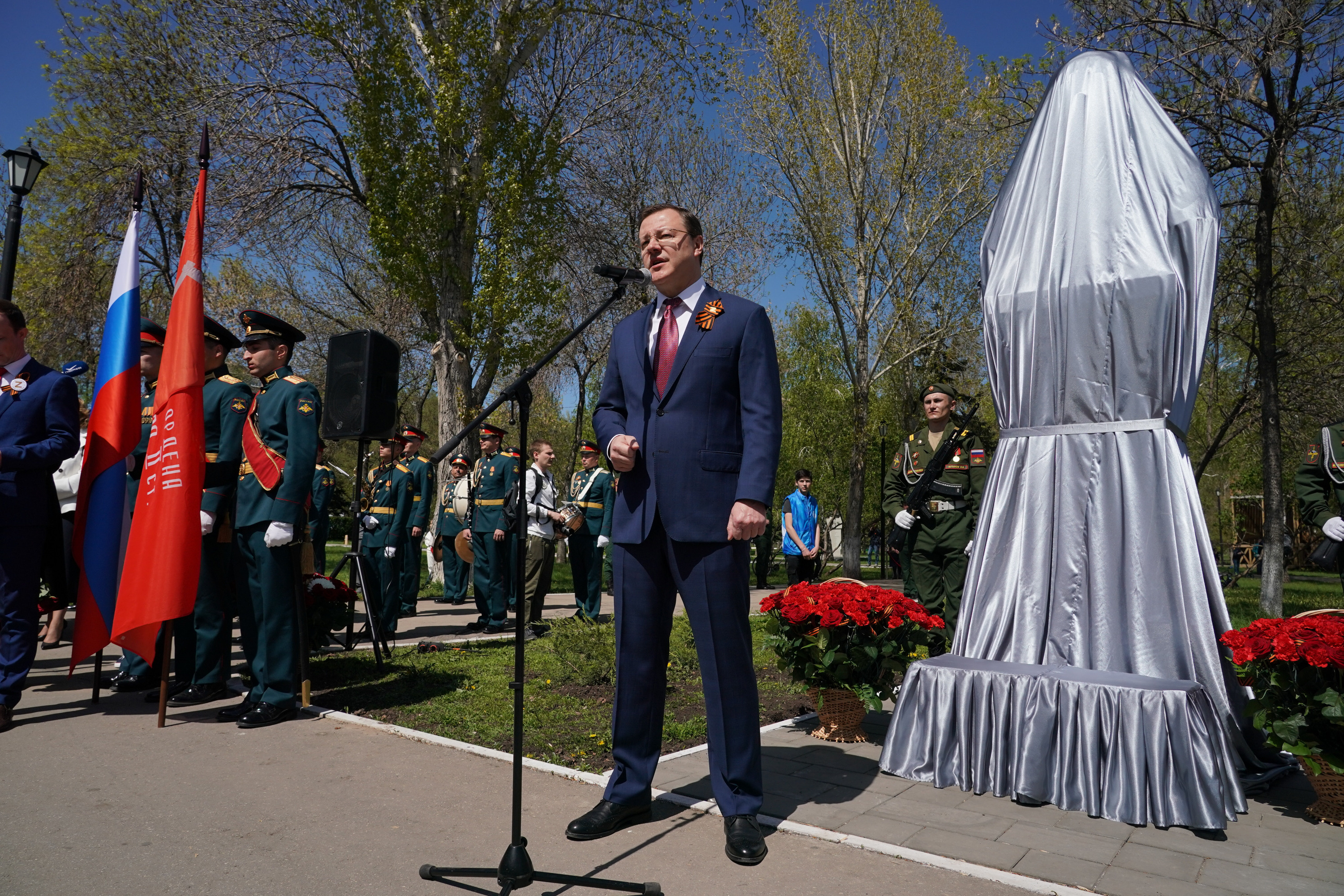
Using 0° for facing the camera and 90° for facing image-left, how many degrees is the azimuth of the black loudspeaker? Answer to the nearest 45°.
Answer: approximately 45°

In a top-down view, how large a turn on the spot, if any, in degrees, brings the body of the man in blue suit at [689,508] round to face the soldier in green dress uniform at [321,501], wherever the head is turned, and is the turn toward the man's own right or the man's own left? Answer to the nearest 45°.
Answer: approximately 90° to the man's own right

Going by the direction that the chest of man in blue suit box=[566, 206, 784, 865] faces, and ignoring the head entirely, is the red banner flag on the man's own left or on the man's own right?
on the man's own right

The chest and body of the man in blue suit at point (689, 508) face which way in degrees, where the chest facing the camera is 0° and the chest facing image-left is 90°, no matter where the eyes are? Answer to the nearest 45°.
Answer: approximately 45°

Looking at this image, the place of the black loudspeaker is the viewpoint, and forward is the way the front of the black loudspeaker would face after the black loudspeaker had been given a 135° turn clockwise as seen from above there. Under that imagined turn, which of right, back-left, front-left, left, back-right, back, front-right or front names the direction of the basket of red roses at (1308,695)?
back-right

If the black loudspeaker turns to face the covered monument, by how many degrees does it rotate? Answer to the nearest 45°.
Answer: approximately 90° to its left

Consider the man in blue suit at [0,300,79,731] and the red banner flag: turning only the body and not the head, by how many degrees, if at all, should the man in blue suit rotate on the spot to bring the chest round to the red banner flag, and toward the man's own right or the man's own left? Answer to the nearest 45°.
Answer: approximately 90° to the man's own left
